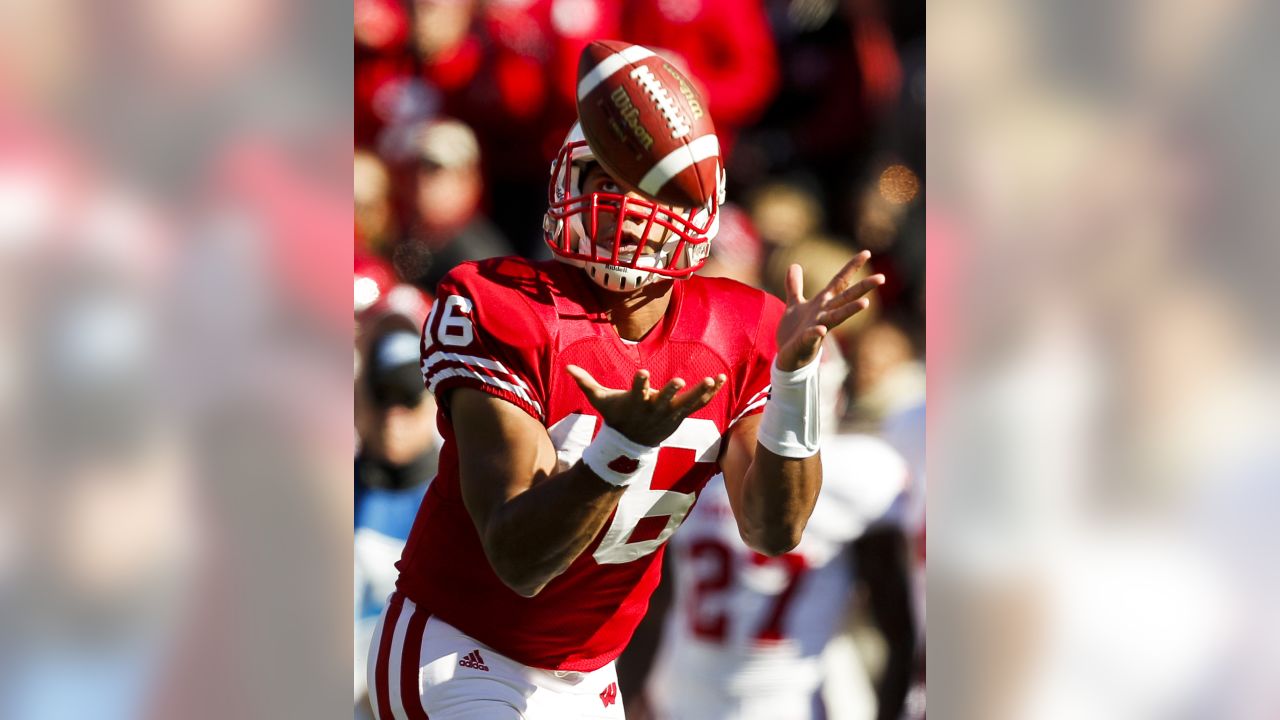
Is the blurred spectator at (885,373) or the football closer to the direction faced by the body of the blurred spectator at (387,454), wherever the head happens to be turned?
the football

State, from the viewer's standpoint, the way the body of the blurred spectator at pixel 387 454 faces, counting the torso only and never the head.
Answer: toward the camera

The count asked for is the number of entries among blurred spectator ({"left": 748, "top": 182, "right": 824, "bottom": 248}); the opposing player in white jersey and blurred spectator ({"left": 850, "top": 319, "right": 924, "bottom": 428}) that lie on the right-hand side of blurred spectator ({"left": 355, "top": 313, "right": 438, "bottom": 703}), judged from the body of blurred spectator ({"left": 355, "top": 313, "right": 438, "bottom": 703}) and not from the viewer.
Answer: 0

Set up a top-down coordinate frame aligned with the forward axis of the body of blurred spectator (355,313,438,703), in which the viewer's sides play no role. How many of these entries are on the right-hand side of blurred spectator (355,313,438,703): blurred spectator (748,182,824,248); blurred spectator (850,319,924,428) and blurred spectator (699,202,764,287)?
0

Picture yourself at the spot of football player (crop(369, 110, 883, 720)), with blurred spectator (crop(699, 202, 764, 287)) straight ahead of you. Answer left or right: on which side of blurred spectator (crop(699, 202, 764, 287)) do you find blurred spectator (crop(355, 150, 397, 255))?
left

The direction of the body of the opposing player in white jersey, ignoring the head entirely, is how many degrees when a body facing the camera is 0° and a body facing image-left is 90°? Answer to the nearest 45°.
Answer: approximately 0°

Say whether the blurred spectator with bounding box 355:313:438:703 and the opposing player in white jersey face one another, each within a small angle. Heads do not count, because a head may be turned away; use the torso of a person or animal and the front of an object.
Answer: no

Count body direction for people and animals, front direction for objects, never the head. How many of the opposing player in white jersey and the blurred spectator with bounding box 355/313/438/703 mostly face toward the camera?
2

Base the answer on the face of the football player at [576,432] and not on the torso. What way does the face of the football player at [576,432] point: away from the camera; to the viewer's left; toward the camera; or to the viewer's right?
toward the camera

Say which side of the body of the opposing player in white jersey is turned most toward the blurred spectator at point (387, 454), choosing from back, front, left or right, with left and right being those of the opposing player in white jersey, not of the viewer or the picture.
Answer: right

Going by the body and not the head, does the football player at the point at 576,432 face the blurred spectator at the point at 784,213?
no

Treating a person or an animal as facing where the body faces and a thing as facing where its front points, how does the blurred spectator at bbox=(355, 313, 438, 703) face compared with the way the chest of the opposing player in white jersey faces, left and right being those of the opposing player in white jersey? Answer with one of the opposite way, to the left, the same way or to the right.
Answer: the same way

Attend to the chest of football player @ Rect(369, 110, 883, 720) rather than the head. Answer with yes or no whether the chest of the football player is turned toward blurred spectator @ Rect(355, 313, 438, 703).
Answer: no
